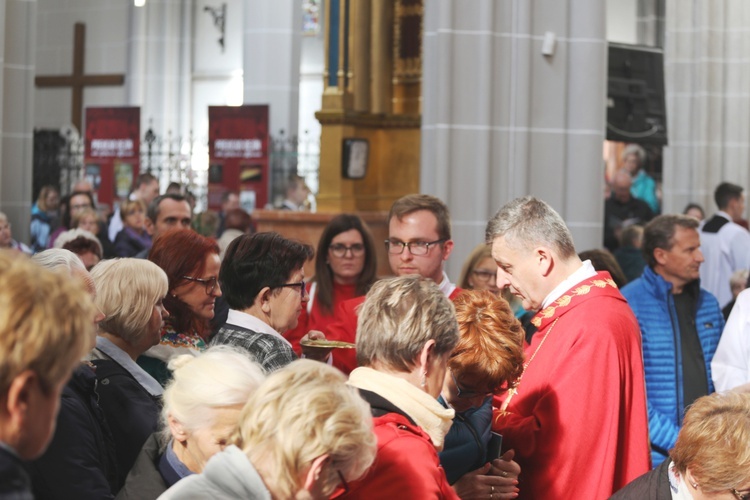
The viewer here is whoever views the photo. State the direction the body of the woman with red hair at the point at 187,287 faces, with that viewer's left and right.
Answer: facing to the right of the viewer

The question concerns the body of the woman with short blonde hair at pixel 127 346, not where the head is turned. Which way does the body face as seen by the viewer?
to the viewer's right

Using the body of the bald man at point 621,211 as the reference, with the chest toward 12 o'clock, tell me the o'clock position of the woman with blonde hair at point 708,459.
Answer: The woman with blonde hair is roughly at 12 o'clock from the bald man.

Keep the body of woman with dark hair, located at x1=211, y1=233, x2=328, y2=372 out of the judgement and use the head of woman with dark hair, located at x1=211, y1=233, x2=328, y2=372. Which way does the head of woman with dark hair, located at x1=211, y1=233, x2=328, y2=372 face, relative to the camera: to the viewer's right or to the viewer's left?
to the viewer's right

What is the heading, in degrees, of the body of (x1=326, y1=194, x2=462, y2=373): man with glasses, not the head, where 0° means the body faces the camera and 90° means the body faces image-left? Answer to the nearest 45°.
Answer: approximately 45°
